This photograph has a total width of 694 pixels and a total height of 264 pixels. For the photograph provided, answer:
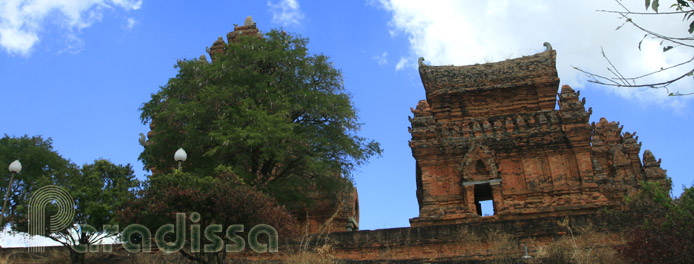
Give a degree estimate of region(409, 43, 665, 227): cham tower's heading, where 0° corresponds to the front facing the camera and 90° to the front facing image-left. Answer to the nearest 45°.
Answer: approximately 0°

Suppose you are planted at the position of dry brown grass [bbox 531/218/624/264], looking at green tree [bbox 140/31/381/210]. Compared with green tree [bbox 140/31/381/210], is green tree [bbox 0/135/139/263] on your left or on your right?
left

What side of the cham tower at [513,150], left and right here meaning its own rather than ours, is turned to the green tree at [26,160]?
right

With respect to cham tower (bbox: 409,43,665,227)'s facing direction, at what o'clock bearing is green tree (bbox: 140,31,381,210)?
The green tree is roughly at 2 o'clock from the cham tower.

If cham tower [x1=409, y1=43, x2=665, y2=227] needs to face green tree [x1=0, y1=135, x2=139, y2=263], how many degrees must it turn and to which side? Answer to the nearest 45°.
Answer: approximately 45° to its right
